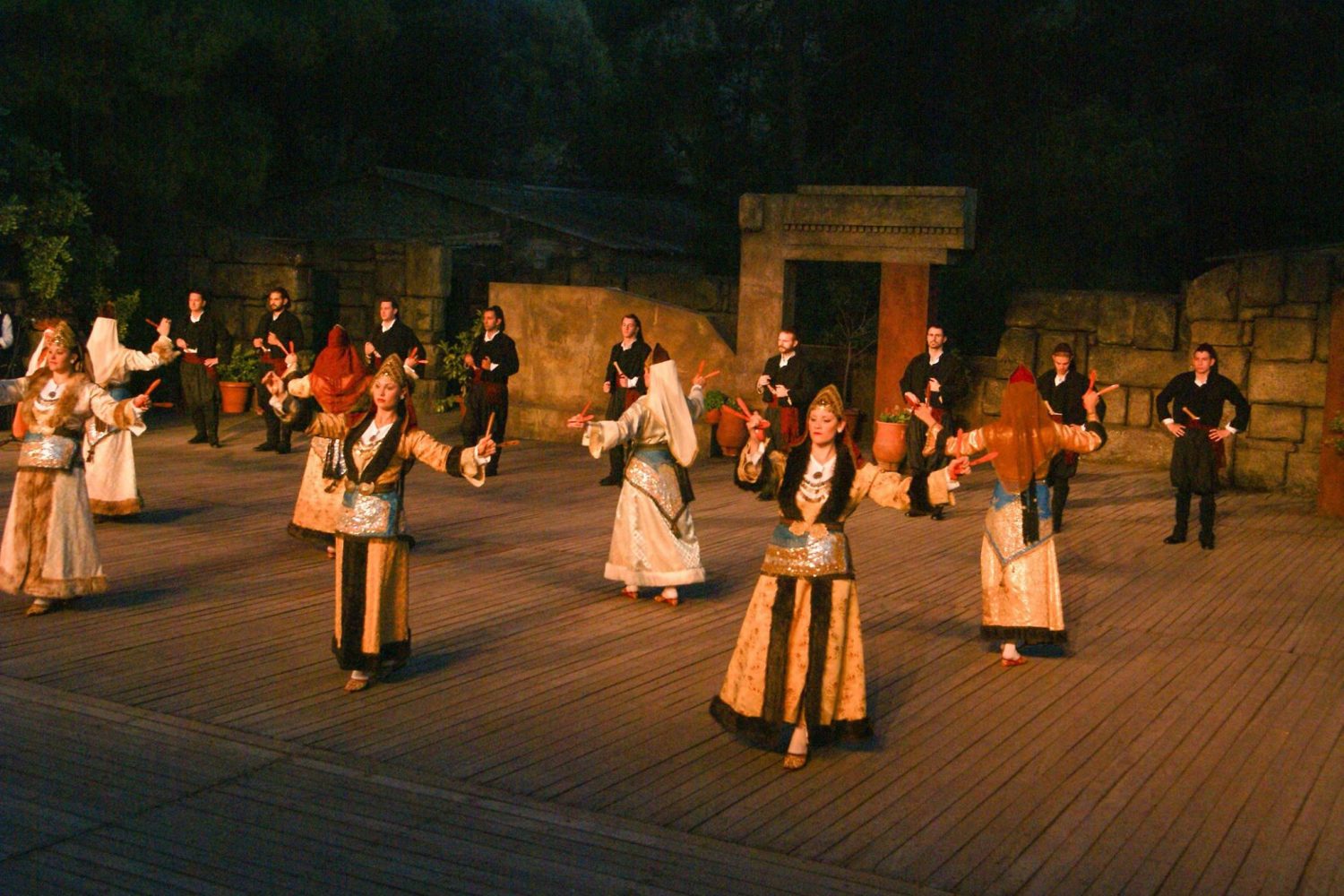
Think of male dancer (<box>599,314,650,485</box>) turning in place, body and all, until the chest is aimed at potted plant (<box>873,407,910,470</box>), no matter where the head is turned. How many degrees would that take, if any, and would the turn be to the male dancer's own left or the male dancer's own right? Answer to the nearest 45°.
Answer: approximately 135° to the male dancer's own left

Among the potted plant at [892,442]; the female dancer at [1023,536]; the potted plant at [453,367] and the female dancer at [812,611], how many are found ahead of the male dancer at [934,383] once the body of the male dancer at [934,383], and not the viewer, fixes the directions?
2

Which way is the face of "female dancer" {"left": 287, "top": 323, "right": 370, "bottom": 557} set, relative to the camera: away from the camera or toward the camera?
away from the camera

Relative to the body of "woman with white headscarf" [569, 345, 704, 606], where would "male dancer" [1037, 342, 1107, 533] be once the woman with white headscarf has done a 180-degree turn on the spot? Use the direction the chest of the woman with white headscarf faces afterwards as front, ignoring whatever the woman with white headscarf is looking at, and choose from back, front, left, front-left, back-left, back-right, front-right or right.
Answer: left

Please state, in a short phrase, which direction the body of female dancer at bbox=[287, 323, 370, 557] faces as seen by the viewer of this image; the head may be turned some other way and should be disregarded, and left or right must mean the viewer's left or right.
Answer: facing away from the viewer

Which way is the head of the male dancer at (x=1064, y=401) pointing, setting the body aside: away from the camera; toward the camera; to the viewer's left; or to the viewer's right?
toward the camera

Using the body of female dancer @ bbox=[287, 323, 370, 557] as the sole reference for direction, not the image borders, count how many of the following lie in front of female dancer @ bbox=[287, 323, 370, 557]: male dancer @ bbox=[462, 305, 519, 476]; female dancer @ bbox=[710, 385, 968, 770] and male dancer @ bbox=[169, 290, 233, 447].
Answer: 2

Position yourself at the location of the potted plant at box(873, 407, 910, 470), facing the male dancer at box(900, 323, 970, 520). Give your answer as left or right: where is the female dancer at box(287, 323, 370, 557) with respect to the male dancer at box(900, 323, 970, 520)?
right

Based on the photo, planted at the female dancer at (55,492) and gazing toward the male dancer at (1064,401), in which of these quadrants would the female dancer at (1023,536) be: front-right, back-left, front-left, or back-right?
front-right

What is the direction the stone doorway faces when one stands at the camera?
facing the viewer

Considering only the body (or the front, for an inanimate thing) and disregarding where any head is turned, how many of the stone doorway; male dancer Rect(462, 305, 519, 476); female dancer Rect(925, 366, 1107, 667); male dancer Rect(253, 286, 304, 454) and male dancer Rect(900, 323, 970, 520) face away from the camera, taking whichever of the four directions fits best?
1

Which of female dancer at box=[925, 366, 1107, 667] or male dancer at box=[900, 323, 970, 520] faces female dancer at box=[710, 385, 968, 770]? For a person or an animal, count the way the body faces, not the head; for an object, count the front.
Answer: the male dancer

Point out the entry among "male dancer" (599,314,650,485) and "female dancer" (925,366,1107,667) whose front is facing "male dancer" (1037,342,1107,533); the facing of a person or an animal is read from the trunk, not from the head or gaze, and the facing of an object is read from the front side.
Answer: the female dancer

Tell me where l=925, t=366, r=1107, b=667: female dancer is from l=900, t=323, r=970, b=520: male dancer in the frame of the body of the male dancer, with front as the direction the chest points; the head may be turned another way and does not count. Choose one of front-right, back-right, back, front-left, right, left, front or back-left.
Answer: front

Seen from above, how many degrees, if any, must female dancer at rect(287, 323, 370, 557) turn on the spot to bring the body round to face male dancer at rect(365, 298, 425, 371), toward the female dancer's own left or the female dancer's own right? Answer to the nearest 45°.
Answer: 0° — they already face them

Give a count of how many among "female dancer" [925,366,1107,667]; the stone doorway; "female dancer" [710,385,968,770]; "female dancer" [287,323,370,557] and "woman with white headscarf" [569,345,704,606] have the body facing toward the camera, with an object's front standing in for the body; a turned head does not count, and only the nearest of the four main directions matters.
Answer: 2

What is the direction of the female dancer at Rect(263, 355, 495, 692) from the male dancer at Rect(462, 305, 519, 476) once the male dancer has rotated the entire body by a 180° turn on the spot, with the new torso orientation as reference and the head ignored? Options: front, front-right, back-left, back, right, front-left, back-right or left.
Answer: back-right

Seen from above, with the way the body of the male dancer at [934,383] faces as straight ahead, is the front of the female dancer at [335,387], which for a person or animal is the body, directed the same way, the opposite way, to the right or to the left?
the opposite way

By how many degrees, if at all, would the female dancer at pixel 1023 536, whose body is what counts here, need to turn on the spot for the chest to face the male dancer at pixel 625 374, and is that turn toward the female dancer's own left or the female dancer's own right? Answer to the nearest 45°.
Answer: approximately 45° to the female dancer's own left

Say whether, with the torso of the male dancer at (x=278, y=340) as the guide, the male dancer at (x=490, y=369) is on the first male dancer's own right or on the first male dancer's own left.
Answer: on the first male dancer's own left

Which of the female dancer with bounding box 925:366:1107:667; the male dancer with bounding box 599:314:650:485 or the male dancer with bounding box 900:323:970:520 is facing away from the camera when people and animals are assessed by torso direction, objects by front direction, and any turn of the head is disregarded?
the female dancer

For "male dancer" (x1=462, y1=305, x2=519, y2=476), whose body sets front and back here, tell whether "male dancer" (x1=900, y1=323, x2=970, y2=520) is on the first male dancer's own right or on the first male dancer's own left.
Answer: on the first male dancer's own left
